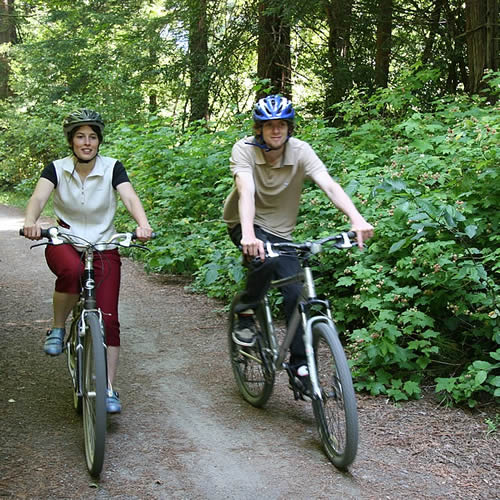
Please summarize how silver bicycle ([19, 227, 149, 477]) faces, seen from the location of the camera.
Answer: facing the viewer

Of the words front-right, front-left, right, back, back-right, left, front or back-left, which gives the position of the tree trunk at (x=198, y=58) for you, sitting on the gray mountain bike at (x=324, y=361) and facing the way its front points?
back-left

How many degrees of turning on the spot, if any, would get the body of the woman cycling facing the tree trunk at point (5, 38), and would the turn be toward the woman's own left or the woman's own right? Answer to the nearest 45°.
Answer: approximately 180°

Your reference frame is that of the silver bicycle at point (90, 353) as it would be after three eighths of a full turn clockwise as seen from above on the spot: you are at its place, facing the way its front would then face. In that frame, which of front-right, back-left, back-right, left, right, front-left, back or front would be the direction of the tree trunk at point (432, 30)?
right

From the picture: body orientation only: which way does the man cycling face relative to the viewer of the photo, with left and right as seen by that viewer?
facing the viewer and to the right of the viewer

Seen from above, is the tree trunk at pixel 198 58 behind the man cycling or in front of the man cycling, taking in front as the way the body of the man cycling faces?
behind

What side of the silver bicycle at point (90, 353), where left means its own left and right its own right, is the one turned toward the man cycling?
left

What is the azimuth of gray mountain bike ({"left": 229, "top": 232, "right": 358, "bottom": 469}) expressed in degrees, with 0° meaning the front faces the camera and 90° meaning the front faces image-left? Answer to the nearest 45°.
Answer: approximately 315°

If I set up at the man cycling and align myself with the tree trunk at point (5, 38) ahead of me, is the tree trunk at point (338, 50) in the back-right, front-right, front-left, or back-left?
front-right

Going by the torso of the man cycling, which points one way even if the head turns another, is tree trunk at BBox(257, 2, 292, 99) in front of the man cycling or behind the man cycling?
behind

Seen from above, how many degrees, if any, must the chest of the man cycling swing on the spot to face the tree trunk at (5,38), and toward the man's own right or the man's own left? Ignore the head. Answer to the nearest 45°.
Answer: approximately 180°

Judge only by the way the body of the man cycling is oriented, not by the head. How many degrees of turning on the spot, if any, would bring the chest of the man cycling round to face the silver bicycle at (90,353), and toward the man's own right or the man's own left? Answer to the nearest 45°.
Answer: approximately 90° to the man's own right

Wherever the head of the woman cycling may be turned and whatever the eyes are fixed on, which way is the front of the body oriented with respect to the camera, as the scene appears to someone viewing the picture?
toward the camera
